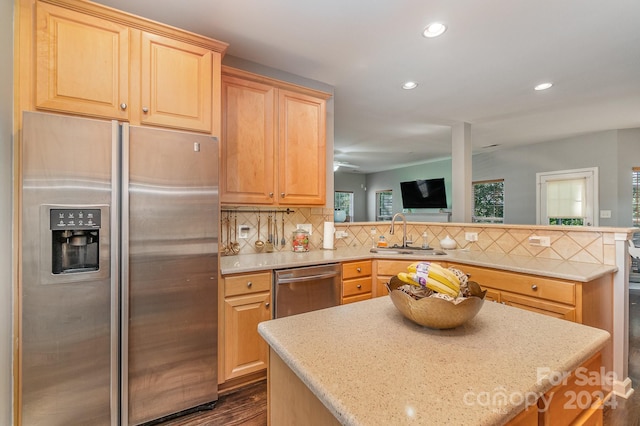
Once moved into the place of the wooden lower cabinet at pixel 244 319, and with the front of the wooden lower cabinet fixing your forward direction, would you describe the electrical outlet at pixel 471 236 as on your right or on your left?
on your left

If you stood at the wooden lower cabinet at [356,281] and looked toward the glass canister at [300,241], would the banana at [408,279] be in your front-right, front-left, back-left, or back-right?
back-left

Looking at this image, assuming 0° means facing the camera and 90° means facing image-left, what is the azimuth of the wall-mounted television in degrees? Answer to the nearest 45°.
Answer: approximately 45°

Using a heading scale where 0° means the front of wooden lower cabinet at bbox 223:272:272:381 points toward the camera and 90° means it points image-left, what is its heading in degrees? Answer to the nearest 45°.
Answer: approximately 315°

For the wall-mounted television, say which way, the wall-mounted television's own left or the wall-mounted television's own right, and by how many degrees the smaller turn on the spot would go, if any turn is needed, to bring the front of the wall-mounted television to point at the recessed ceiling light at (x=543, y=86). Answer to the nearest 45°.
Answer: approximately 45° to the wall-mounted television's own left

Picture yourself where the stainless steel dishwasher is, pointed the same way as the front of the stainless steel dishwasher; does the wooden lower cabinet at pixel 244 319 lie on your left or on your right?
on your right
